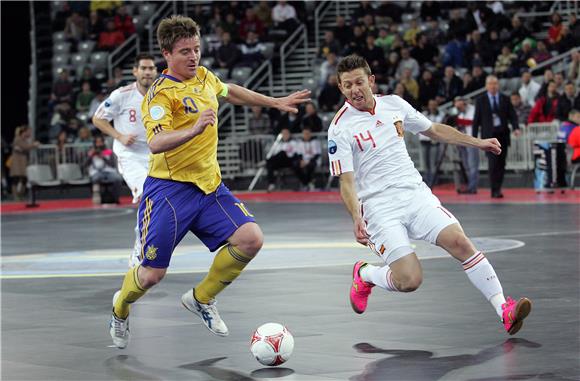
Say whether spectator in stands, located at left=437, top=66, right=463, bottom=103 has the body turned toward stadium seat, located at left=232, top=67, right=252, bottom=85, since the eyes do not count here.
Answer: no

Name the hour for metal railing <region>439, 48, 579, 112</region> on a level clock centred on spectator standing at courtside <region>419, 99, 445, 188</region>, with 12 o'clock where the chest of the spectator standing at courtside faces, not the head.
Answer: The metal railing is roughly at 8 o'clock from the spectator standing at courtside.

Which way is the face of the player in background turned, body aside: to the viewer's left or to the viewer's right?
to the viewer's right

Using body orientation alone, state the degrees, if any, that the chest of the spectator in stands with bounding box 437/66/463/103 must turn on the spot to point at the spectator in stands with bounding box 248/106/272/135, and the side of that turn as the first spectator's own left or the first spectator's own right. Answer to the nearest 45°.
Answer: approximately 45° to the first spectator's own right

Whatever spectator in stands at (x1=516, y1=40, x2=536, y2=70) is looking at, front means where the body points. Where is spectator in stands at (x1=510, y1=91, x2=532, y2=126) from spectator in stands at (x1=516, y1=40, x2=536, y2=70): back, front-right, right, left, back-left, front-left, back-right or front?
front

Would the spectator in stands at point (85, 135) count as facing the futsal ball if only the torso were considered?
yes

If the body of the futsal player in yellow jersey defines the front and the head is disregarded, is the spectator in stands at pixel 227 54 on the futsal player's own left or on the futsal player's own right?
on the futsal player's own left

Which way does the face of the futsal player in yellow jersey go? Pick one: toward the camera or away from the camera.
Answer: toward the camera

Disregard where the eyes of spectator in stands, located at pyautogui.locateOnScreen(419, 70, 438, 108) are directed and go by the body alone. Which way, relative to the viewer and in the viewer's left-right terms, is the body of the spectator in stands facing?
facing the viewer

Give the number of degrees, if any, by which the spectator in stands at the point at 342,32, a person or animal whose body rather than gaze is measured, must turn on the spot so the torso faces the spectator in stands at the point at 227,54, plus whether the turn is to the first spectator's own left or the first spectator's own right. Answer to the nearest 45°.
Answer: approximately 90° to the first spectator's own right

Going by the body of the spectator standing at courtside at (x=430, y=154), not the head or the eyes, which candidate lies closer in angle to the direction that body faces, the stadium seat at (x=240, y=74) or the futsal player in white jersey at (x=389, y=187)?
the futsal player in white jersey

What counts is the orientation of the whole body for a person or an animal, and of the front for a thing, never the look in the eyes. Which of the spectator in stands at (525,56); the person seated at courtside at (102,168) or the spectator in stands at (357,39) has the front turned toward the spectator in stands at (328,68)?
the spectator in stands at (357,39)

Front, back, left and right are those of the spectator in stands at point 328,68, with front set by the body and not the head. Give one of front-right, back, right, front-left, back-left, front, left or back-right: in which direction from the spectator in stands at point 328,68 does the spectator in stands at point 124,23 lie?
right

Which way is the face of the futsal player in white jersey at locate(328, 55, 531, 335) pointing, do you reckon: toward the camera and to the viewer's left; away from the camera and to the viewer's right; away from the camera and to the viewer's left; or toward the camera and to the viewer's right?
toward the camera and to the viewer's left

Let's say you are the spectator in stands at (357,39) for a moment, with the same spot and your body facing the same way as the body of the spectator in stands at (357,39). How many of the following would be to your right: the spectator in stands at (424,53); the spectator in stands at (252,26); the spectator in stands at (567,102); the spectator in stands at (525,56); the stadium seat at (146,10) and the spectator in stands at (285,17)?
3

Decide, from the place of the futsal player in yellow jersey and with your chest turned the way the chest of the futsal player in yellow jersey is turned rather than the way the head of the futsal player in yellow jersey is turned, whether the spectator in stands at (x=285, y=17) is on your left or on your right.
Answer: on your left

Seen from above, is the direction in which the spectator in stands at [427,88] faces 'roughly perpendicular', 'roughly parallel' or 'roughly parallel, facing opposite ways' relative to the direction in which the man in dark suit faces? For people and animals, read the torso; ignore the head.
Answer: roughly parallel
